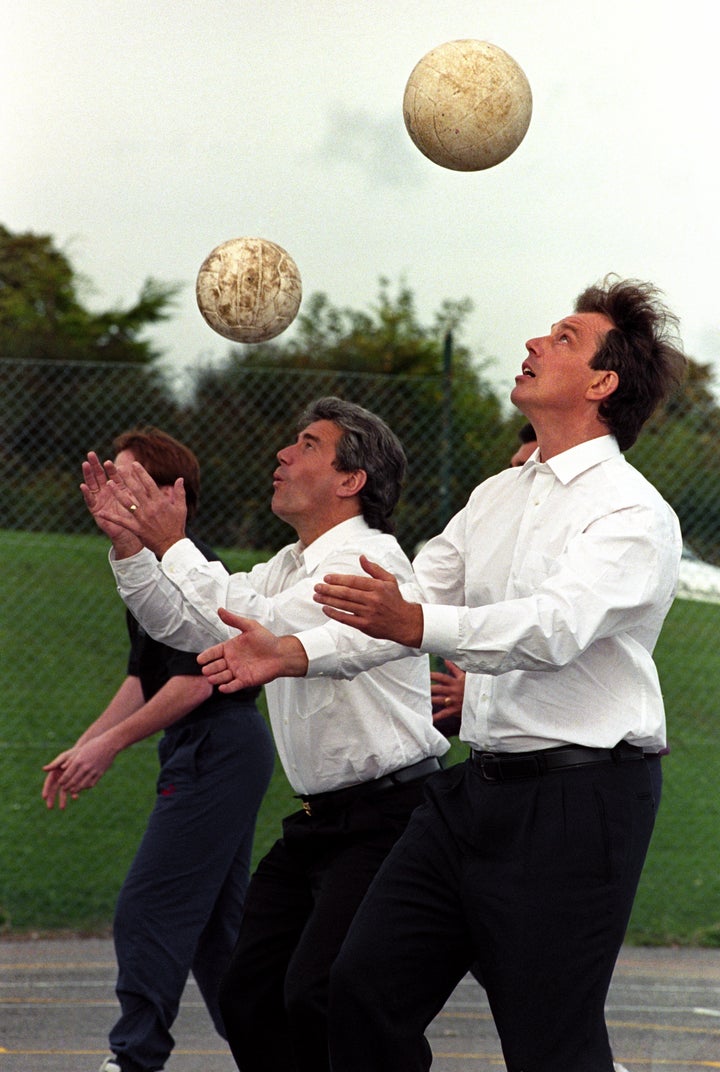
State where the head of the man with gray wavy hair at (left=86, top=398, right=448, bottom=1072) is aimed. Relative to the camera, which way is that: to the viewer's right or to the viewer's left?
to the viewer's left

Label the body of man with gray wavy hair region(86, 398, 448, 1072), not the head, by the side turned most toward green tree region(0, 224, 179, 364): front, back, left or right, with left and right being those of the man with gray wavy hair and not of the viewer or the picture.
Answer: right

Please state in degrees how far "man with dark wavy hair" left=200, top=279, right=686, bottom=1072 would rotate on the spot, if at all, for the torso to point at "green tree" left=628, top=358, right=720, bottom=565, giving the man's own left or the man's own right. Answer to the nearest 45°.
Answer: approximately 135° to the man's own right

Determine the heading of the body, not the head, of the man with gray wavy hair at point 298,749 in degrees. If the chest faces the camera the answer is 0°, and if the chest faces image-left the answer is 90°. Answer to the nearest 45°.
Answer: approximately 90°

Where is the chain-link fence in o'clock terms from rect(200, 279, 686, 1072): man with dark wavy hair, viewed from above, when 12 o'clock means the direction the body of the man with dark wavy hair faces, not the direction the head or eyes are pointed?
The chain-link fence is roughly at 4 o'clock from the man with dark wavy hair.

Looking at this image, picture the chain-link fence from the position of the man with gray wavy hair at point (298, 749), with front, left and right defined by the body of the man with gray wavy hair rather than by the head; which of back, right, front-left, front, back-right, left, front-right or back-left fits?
right

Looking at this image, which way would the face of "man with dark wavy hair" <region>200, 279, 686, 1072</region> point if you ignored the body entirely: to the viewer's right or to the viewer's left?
to the viewer's left

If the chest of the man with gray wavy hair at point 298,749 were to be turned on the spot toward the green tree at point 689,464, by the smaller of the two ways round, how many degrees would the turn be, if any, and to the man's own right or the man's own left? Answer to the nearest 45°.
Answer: approximately 135° to the man's own right
